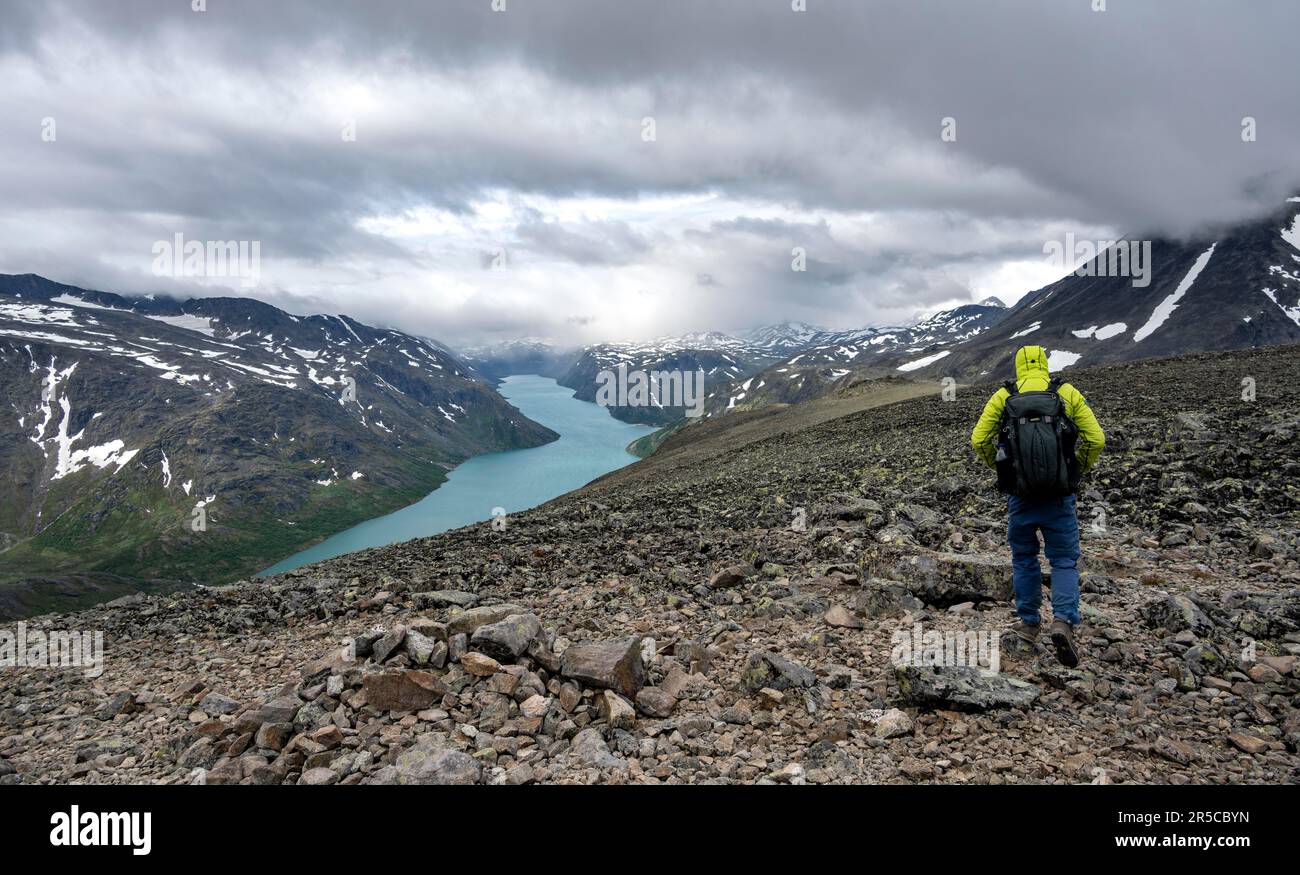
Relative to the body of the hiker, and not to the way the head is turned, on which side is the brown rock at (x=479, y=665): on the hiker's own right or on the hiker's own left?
on the hiker's own left

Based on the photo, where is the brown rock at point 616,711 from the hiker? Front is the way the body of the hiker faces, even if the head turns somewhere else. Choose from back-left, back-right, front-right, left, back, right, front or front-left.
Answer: back-left

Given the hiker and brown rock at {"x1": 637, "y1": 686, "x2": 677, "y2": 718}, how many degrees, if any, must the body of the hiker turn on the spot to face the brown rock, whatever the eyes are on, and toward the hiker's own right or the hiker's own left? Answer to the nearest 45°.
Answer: approximately 135° to the hiker's own left

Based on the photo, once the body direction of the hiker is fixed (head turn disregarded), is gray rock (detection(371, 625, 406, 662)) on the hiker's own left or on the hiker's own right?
on the hiker's own left

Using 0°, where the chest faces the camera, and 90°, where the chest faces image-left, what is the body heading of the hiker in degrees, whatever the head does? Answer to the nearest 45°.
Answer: approximately 180°

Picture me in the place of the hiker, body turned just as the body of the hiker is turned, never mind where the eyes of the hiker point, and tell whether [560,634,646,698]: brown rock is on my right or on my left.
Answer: on my left

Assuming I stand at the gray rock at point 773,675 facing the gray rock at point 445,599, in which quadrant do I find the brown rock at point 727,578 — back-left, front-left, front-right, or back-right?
front-right

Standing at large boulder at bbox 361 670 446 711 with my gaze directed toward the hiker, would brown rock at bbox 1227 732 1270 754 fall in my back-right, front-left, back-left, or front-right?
front-right

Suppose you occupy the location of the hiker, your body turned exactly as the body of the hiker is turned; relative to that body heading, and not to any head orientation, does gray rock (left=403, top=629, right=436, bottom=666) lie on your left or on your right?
on your left

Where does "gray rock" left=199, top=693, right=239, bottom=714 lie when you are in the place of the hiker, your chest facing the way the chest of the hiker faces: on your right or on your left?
on your left
